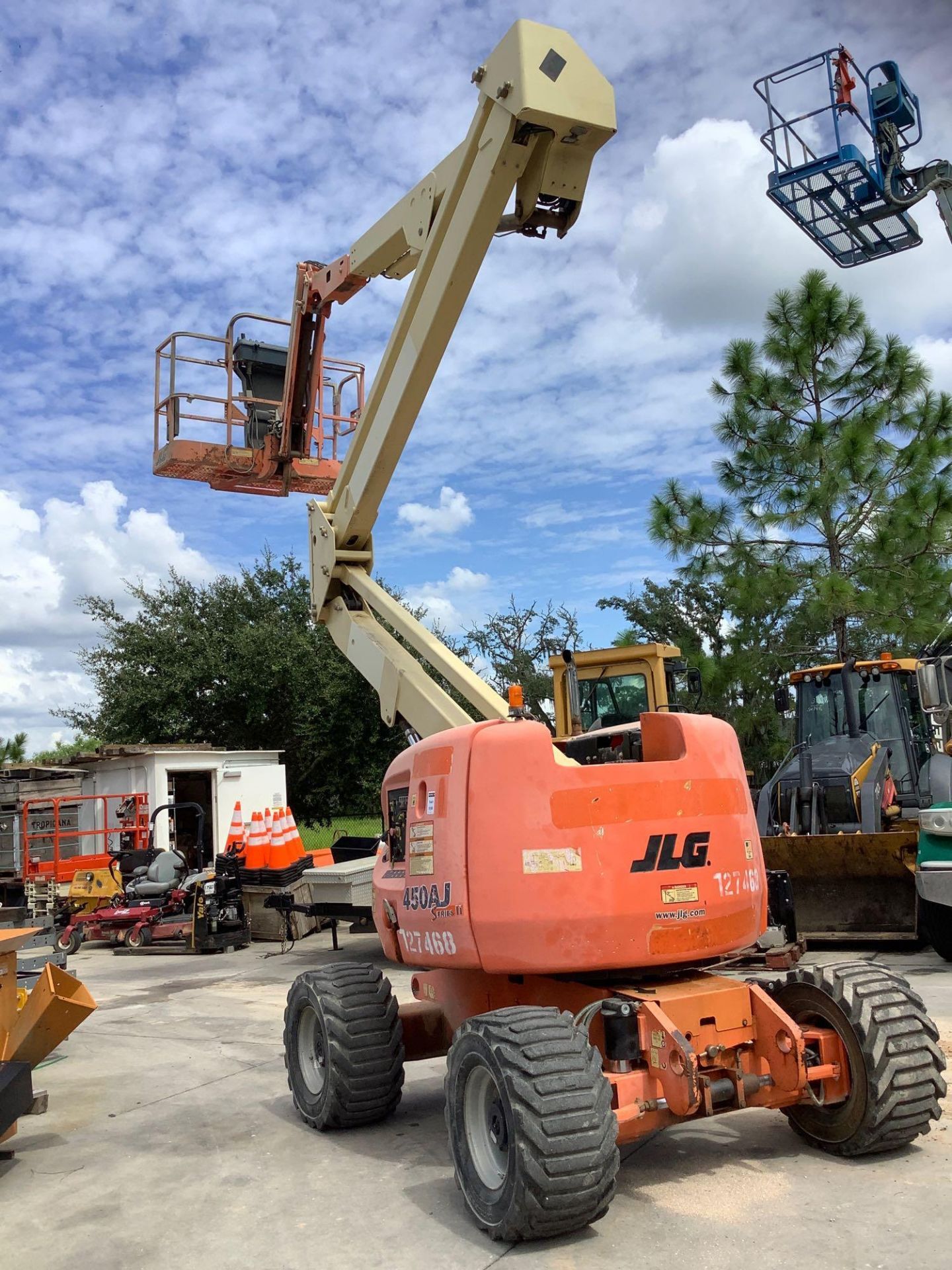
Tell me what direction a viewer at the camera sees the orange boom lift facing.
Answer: facing away from the viewer and to the left of the viewer

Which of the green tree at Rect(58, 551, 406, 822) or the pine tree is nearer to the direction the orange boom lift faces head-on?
the green tree

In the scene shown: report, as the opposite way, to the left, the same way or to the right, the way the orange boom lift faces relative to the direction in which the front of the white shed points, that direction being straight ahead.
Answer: the opposite way

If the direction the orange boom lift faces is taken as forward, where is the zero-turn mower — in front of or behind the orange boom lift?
in front

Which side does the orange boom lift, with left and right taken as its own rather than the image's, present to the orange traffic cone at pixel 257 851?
front

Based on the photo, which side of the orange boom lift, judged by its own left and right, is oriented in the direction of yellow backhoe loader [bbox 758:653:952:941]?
right

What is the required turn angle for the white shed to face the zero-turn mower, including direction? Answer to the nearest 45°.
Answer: approximately 45° to its right

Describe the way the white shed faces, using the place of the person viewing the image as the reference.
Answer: facing the viewer and to the right of the viewer

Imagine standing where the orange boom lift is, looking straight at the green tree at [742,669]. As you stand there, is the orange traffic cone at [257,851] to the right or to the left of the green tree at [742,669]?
left

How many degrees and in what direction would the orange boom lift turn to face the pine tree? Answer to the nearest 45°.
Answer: approximately 45° to its right
